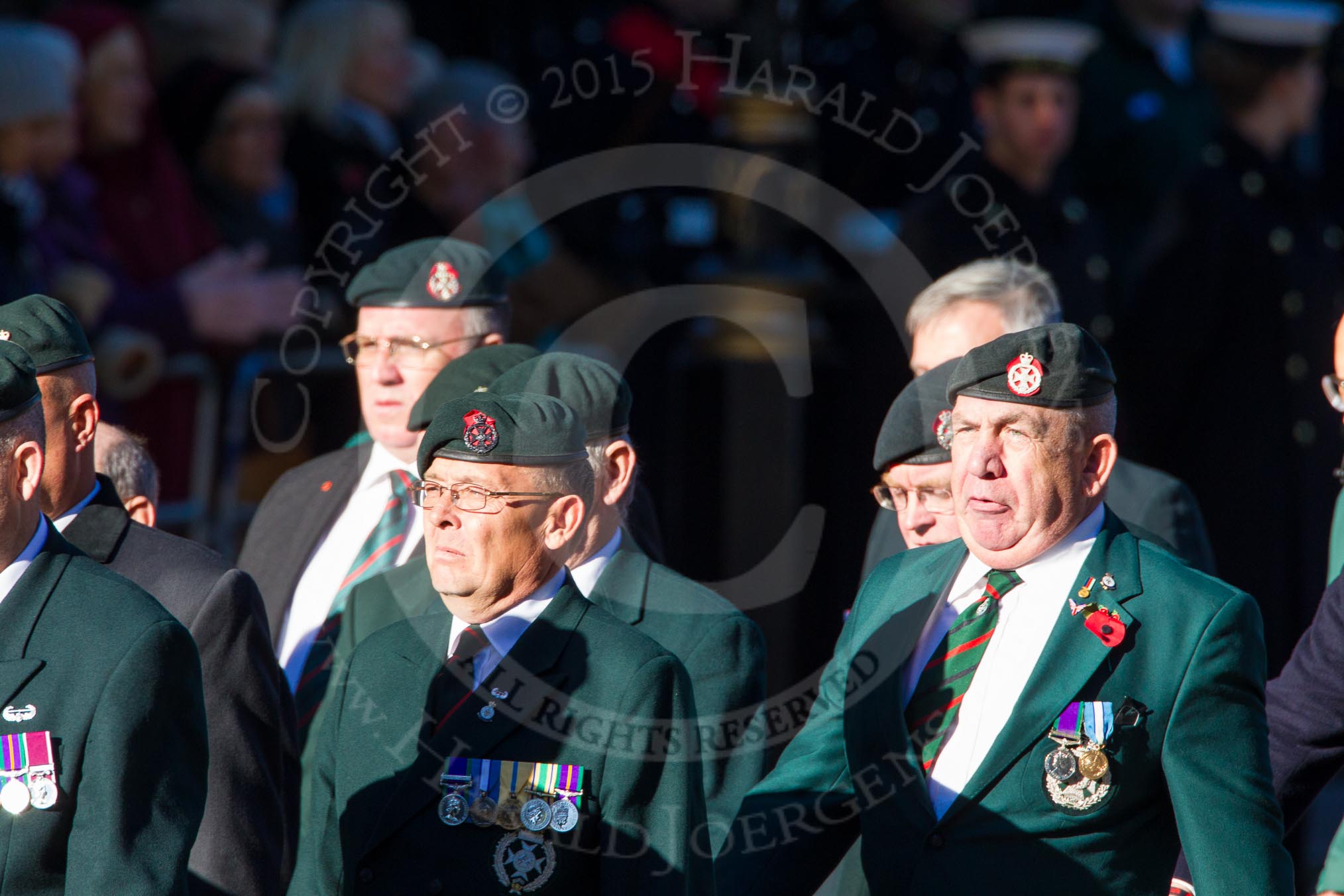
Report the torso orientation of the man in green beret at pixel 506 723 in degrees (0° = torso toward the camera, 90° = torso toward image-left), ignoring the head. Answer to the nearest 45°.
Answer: approximately 45°

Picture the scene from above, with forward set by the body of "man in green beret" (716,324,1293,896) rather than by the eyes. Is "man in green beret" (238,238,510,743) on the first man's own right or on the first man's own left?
on the first man's own right

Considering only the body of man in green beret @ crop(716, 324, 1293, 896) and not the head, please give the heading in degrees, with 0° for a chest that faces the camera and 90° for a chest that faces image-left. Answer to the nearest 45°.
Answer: approximately 45°

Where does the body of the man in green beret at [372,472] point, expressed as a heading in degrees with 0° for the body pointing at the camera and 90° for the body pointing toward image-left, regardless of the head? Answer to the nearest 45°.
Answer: approximately 45°

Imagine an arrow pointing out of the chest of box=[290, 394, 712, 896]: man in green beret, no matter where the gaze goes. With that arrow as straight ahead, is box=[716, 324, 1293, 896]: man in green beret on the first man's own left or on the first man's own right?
on the first man's own left

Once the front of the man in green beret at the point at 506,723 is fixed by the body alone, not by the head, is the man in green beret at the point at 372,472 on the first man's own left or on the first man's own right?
on the first man's own right

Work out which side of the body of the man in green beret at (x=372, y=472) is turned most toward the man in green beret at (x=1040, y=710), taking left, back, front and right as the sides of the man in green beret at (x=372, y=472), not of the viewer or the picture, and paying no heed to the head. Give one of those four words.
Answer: left
